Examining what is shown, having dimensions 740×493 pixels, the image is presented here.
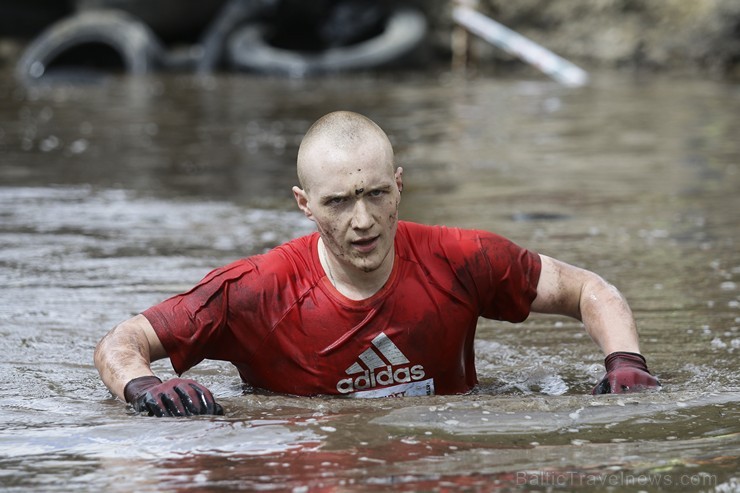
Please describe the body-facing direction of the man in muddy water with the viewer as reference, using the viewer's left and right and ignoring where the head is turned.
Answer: facing the viewer

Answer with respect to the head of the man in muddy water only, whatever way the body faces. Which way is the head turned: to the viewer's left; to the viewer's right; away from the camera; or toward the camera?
toward the camera

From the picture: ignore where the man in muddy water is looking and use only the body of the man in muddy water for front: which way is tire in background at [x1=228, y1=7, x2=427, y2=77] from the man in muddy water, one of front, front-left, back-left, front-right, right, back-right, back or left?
back

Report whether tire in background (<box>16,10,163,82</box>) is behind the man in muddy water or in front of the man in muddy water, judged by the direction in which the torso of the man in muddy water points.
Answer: behind

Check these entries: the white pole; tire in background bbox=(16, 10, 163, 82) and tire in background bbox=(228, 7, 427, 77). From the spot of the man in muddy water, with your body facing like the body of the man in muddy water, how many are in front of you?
0

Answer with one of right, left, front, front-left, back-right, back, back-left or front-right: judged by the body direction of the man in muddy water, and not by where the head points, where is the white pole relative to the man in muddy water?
back
